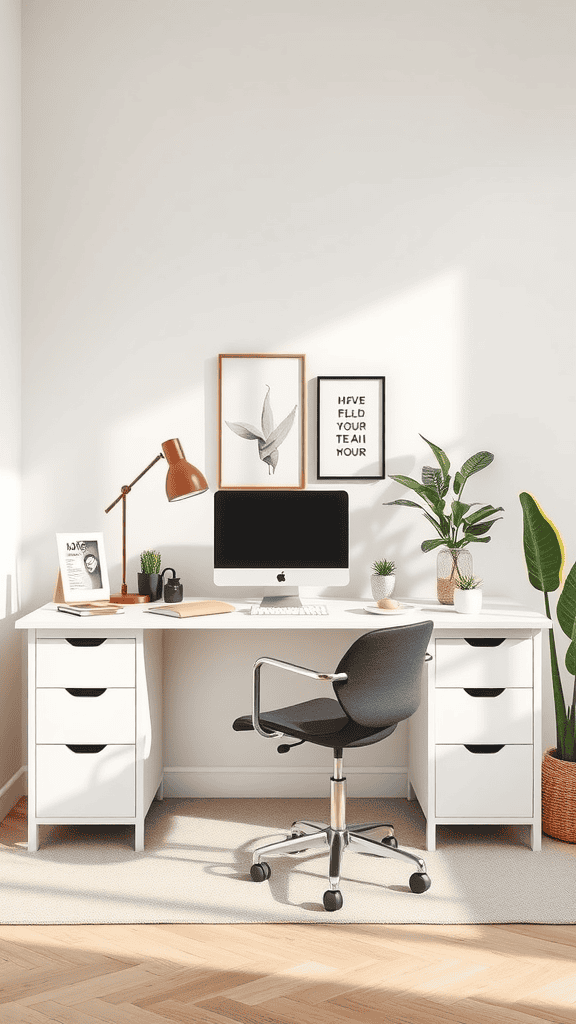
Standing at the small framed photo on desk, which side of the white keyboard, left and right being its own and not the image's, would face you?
right

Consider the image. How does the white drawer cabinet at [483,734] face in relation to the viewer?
toward the camera

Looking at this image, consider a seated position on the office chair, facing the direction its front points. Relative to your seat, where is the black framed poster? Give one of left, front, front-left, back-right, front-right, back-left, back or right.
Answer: front-right

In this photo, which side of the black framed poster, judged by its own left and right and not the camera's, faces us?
front

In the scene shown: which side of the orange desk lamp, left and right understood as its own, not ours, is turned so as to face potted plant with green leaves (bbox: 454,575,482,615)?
front

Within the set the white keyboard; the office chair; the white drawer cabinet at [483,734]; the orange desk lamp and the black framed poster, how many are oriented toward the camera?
3

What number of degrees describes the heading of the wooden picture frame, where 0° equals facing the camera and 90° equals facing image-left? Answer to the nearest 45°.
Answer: approximately 0°

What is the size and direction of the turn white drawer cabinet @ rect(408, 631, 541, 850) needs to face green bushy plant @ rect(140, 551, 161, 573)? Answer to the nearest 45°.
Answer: approximately 90° to its right

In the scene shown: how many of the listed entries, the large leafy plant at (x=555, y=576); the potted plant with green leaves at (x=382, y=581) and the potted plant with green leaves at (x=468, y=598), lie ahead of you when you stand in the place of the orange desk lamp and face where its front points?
3

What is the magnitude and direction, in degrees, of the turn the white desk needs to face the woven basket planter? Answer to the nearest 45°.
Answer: approximately 90° to its left

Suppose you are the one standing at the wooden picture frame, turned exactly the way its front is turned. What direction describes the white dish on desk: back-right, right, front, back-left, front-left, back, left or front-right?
front-left

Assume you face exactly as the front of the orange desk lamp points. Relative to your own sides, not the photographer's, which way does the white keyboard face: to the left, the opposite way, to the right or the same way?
to the right

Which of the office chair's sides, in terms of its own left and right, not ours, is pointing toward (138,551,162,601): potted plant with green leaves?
front

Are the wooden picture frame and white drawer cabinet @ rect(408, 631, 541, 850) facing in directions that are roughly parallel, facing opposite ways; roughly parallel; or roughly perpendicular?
roughly parallel

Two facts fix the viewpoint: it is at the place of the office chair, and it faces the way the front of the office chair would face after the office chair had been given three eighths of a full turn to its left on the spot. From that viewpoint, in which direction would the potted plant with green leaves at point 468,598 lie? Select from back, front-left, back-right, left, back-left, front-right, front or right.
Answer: back-left

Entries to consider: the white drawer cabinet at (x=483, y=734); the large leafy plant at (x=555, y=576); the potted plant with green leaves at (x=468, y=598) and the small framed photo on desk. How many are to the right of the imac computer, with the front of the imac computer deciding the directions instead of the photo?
1
